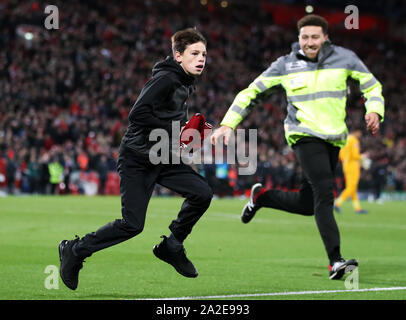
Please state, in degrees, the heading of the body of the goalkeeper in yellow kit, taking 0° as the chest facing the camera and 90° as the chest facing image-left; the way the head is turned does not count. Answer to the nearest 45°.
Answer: approximately 270°
